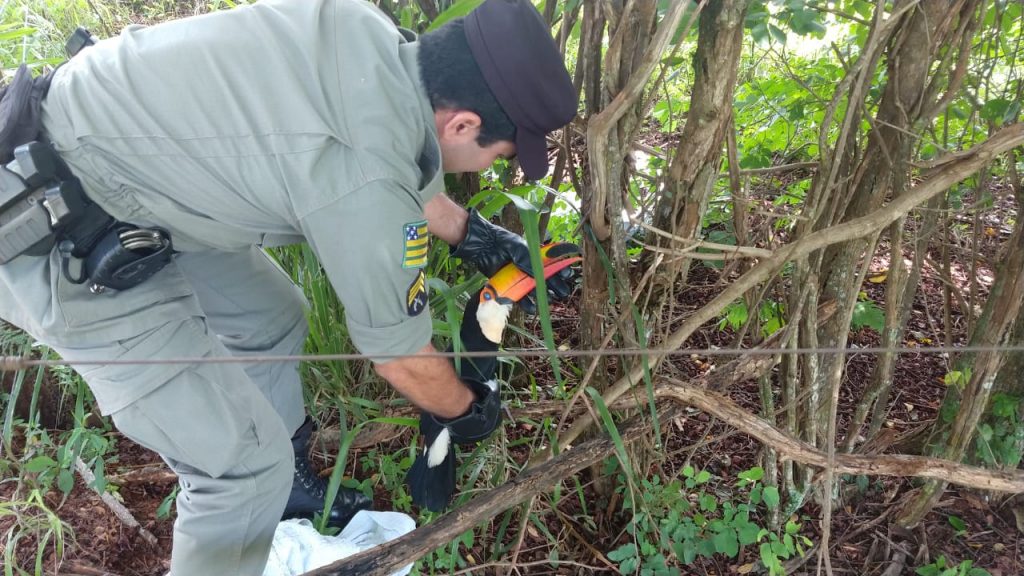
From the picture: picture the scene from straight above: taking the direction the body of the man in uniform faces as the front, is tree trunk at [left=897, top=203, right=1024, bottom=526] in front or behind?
in front

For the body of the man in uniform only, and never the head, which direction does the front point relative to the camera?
to the viewer's right

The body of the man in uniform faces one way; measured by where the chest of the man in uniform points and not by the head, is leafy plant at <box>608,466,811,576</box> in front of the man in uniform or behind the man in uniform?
in front
